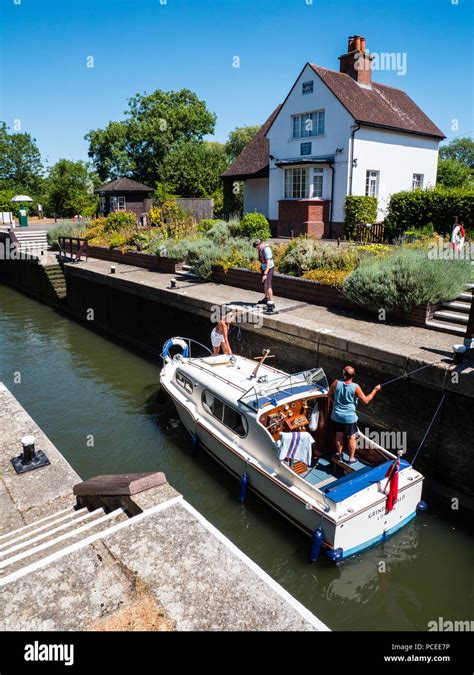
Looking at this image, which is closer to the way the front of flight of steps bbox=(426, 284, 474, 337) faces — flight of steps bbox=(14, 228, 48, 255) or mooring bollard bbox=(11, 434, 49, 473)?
the mooring bollard

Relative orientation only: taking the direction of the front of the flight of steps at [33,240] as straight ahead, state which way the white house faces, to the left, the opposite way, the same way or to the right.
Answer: to the right

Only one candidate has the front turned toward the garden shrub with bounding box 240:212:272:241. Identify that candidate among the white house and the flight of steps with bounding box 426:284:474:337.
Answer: the white house

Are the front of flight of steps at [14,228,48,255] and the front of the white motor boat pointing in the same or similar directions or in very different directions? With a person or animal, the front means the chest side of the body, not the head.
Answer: very different directions

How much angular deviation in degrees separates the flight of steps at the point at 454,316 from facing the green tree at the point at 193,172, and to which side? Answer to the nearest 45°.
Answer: approximately 90° to its right

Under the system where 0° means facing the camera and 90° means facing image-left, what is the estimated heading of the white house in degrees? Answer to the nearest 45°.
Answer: approximately 45°

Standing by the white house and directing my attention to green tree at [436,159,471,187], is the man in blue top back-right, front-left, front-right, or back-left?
back-right

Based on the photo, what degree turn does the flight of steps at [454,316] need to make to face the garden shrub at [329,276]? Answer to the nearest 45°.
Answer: approximately 90° to its right

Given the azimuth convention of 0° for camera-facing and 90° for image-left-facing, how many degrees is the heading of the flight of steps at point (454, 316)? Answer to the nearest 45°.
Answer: approximately 45°

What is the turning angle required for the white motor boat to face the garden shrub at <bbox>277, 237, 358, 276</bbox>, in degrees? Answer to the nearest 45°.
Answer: approximately 45° to its right
